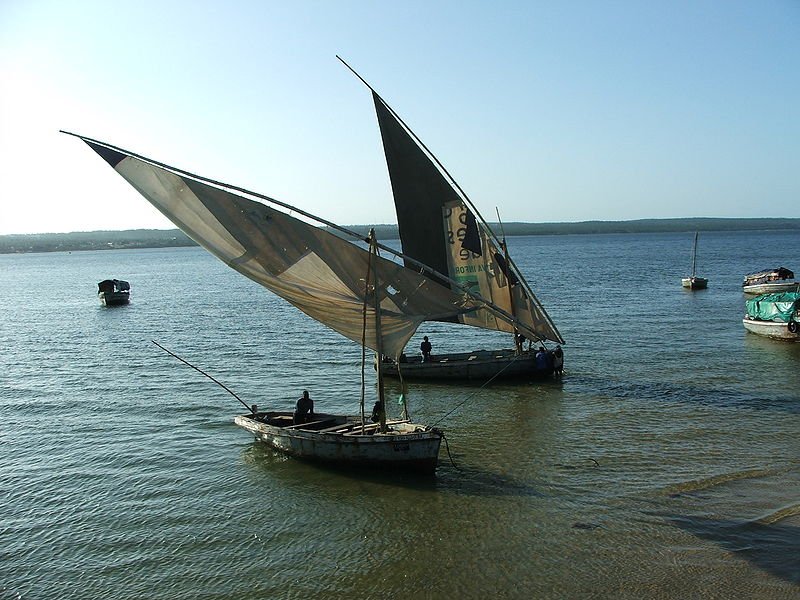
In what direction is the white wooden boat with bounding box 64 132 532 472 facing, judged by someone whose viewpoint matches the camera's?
facing the viewer and to the right of the viewer

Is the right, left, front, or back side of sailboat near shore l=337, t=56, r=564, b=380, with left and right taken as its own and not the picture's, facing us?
right

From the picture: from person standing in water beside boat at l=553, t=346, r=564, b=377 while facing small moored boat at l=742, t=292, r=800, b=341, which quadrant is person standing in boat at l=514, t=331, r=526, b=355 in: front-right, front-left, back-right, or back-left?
back-left

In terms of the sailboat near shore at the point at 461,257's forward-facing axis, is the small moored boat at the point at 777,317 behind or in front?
in front

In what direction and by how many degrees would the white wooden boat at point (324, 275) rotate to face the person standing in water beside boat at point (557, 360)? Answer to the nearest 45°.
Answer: approximately 90° to its left

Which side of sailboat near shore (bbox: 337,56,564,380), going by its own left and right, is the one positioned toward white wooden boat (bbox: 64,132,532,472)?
right

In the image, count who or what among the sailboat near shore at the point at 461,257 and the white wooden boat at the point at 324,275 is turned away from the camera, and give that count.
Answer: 0
